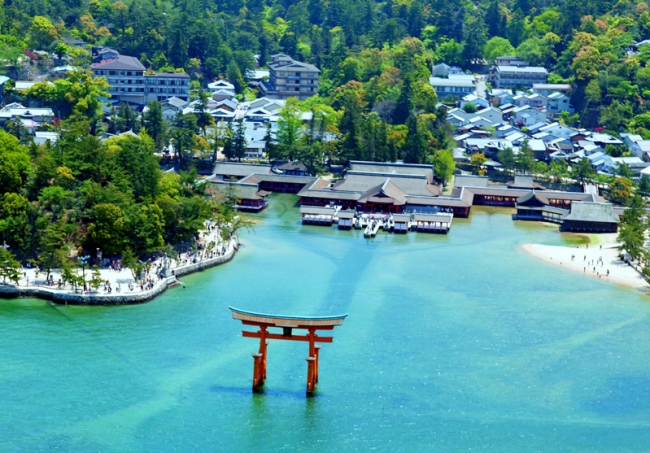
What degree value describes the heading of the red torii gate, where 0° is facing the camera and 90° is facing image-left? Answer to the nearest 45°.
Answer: approximately 0°

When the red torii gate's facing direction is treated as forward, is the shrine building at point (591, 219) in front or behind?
behind

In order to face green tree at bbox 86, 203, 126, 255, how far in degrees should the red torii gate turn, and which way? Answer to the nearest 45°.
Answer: approximately 135° to its right

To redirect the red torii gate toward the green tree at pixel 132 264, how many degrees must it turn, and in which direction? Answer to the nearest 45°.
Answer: approximately 135° to its right

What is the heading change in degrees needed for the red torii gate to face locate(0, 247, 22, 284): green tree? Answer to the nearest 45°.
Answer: approximately 135° to its right

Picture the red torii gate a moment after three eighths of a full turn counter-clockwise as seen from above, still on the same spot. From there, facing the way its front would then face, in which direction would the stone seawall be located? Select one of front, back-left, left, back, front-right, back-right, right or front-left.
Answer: left

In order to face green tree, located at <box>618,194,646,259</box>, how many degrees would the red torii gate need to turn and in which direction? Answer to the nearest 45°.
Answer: approximately 135° to its left
